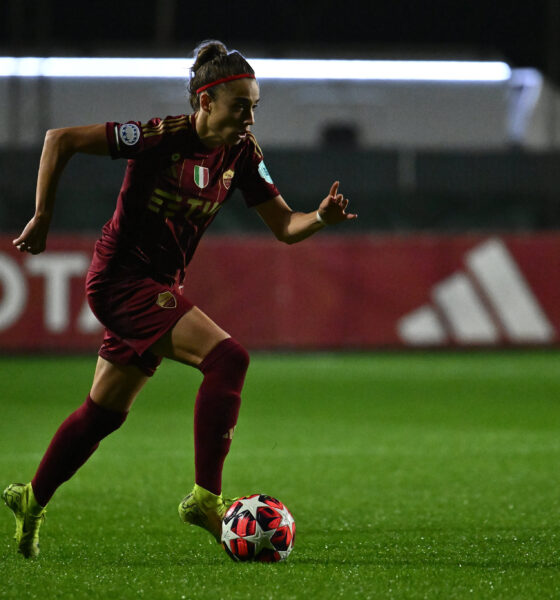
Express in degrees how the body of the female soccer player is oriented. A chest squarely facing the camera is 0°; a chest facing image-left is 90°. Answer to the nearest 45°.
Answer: approximately 315°

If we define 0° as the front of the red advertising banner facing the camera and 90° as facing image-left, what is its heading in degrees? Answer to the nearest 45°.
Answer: approximately 0°

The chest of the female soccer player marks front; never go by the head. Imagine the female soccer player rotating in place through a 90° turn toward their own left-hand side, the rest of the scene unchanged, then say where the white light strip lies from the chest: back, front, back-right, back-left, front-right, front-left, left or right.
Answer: front-left

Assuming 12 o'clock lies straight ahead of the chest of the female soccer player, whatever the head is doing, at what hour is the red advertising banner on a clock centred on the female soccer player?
The red advertising banner is roughly at 8 o'clock from the female soccer player.

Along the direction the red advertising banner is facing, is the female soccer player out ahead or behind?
ahead

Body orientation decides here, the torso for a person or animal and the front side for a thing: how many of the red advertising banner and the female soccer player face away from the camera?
0

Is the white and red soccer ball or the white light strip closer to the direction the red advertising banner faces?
the white and red soccer ball

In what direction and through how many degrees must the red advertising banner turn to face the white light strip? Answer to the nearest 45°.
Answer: approximately 180°

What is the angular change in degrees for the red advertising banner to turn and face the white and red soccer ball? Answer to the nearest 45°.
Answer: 0° — it already faces it
